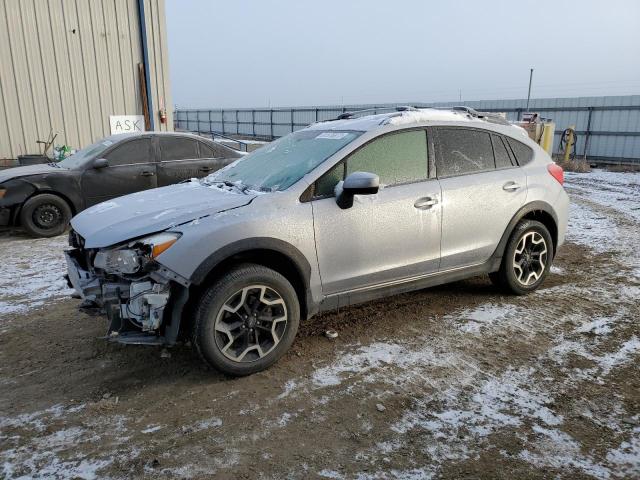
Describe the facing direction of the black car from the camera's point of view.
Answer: facing to the left of the viewer

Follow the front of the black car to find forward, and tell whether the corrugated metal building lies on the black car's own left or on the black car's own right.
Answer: on the black car's own right

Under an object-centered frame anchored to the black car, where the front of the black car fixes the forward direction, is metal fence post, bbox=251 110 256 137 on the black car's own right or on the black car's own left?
on the black car's own right

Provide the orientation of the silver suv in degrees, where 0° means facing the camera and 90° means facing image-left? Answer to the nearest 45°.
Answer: approximately 45°

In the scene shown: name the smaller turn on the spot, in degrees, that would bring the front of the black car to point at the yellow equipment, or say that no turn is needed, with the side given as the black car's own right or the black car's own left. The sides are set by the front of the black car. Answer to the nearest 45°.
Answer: approximately 180°

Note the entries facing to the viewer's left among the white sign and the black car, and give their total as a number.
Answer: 1

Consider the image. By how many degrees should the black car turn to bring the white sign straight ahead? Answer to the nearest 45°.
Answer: approximately 90° to its right

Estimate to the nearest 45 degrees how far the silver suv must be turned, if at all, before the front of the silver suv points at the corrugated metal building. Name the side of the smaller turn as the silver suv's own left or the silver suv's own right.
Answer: approximately 90° to the silver suv's own right

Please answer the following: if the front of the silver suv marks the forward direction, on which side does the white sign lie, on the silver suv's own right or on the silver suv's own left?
on the silver suv's own right

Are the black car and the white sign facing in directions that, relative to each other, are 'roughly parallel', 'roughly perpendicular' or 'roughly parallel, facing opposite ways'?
roughly perpendicular

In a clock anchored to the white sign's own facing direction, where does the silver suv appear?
The silver suv is roughly at 12 o'clock from the white sign.
